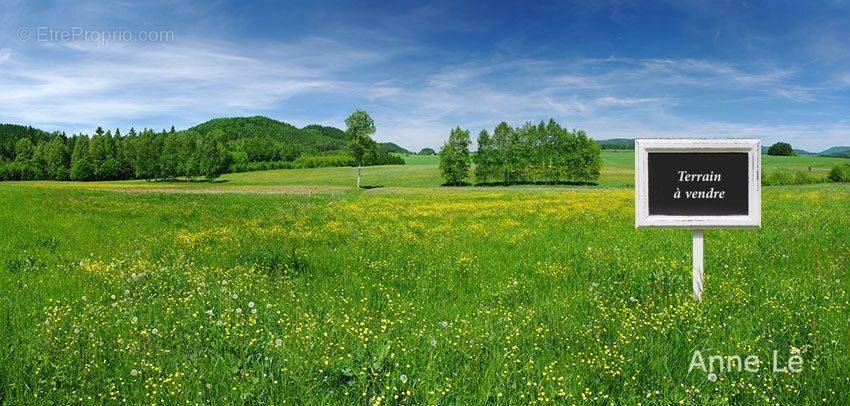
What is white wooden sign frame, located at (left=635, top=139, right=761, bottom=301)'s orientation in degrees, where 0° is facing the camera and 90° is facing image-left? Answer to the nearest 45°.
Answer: approximately 0°
